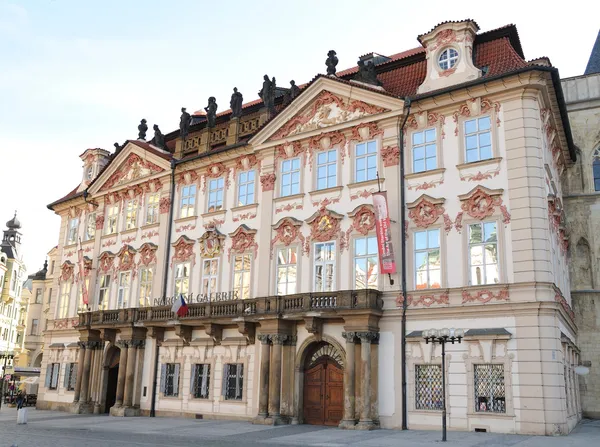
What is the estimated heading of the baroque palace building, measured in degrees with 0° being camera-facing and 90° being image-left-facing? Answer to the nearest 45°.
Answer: approximately 45°
